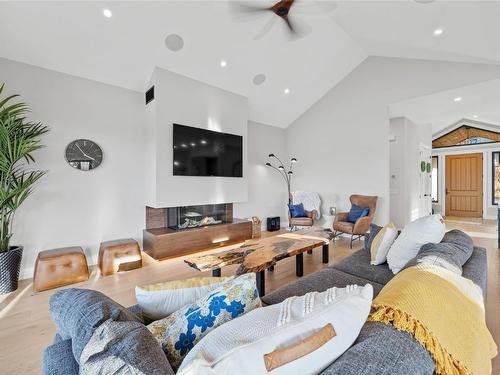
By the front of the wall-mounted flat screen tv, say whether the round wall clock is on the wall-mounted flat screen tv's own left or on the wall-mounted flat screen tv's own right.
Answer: on the wall-mounted flat screen tv's own right

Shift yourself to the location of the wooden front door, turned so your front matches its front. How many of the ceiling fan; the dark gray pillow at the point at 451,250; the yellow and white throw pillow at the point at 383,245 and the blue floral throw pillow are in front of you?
4

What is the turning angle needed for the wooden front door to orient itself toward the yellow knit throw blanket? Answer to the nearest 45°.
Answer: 0° — it already faces it

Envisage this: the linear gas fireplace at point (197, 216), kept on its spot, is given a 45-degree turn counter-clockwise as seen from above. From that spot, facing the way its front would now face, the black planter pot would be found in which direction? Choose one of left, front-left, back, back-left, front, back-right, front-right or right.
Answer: back-right

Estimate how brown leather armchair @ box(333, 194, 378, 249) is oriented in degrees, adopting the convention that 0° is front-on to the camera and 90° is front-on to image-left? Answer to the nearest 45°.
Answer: approximately 45°

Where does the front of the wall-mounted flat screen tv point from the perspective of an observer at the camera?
facing the viewer and to the right of the viewer

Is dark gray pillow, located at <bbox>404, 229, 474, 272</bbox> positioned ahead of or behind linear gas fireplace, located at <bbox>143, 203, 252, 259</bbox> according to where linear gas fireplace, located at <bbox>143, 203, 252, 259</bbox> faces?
ahead

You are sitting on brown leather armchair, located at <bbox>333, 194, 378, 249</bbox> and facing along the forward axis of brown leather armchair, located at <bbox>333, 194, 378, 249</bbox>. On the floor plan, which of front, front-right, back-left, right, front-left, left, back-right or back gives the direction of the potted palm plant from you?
front

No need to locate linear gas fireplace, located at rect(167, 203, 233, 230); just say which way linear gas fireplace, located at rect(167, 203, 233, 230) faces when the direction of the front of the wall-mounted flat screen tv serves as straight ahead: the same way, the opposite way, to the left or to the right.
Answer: the same way

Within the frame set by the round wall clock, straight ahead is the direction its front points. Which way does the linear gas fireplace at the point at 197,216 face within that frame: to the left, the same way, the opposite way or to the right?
the same way

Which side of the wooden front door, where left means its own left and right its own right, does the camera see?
front

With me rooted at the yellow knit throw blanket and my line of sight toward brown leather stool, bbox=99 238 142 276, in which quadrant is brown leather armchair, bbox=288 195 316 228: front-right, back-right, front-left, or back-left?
front-right

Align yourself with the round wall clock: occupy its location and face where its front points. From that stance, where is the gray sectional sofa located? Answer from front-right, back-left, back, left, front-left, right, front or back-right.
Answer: front

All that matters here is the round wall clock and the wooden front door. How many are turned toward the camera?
2

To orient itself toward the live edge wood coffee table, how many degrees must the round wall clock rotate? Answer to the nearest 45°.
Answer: approximately 45° to its left

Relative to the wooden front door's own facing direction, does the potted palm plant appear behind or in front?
in front

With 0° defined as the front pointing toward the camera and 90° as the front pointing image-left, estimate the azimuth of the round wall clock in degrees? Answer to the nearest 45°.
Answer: approximately 0°

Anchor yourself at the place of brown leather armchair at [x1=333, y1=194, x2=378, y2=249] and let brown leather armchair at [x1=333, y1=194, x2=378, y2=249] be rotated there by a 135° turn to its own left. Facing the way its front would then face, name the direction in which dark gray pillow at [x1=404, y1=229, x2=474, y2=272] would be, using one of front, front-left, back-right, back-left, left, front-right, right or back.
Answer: right

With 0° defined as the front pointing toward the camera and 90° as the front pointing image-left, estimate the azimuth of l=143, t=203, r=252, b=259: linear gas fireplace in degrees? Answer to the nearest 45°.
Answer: approximately 315°
